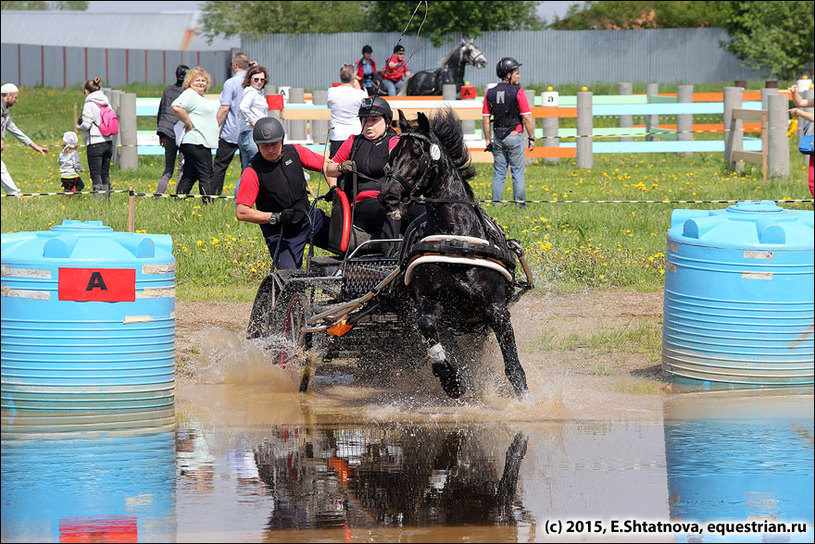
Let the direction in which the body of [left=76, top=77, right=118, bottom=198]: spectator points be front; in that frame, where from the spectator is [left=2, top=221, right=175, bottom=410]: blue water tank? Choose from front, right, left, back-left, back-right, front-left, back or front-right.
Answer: back-left

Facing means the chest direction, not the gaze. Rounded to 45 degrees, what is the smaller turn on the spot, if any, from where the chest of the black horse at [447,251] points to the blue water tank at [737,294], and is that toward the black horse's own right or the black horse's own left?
approximately 90° to the black horse's own left

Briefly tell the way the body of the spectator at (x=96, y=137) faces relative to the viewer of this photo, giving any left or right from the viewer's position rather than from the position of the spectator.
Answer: facing away from the viewer and to the left of the viewer

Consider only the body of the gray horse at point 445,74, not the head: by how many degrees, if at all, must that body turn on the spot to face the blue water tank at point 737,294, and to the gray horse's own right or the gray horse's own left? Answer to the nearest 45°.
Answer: approximately 90° to the gray horse's own right

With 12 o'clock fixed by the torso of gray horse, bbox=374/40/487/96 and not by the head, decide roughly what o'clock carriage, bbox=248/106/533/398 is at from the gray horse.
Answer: The carriage is roughly at 3 o'clock from the gray horse.

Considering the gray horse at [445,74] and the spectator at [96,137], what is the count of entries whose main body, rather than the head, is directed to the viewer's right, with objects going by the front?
1

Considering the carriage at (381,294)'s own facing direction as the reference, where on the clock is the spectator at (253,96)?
The spectator is roughly at 7 o'clock from the carriage.

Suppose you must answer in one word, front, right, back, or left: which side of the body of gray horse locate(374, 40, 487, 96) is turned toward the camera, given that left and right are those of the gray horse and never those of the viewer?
right

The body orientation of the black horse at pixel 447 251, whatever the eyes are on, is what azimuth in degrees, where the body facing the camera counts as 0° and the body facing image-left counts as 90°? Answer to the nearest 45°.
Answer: approximately 0°

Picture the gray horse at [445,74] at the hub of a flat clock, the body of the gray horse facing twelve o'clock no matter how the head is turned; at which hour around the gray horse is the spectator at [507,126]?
The spectator is roughly at 3 o'clock from the gray horse.

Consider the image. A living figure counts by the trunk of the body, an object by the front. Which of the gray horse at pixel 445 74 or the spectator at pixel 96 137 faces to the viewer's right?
the gray horse

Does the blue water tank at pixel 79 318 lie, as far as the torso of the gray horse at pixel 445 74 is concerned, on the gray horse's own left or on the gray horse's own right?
on the gray horse's own right

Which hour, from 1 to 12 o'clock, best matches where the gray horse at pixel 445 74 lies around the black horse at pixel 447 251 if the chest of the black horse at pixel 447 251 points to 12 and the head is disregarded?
the gray horse at pixel 445 74 is roughly at 6 o'clock from the black horse at pixel 447 251.
